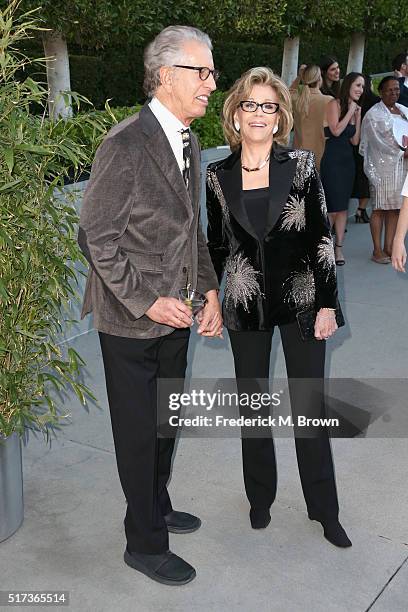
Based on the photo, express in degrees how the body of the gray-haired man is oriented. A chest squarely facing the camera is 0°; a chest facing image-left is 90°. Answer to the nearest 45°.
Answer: approximately 315°

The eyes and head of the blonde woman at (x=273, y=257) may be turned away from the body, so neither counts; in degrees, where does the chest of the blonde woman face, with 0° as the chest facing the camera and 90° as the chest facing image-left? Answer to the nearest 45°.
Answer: approximately 0°

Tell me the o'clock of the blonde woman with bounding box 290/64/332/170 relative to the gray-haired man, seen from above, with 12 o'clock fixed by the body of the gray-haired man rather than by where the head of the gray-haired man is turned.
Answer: The blonde woman is roughly at 8 o'clock from the gray-haired man.

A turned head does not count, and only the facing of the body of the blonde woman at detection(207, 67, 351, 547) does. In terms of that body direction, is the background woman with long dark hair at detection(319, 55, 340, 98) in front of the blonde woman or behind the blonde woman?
behind

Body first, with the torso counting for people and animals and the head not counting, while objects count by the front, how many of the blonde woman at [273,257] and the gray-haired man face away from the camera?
0

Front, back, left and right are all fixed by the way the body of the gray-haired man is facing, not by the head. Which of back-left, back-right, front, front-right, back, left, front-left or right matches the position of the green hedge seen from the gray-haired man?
back-left

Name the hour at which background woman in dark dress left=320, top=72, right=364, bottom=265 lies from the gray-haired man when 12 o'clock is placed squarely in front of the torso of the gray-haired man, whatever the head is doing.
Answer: The background woman in dark dress is roughly at 8 o'clock from the gray-haired man.

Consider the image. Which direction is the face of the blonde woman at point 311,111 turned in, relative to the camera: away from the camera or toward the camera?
away from the camera

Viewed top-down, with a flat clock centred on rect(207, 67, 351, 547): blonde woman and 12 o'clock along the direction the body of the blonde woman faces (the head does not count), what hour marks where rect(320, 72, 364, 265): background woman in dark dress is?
The background woman in dark dress is roughly at 6 o'clock from the blonde woman.

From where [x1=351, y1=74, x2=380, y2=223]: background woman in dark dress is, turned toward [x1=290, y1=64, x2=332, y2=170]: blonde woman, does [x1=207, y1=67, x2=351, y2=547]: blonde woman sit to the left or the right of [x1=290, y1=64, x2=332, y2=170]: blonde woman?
left

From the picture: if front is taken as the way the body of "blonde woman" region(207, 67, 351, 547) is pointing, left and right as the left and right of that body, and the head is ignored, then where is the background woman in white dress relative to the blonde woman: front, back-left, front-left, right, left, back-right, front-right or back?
back
